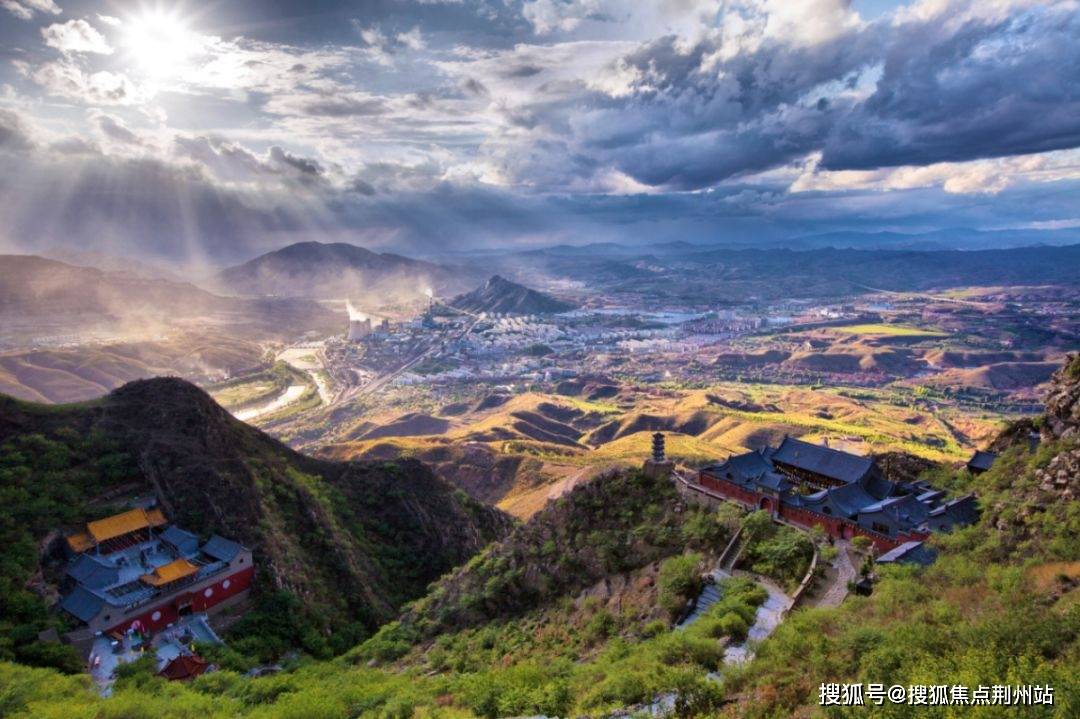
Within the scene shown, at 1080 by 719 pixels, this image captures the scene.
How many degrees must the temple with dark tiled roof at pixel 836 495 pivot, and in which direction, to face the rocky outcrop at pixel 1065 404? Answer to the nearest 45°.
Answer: approximately 135° to its left

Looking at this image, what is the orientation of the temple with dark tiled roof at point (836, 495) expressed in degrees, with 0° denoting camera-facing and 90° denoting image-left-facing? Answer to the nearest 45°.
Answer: approximately 45°

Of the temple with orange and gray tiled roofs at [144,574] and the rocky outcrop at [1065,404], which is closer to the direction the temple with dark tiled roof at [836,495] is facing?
the temple with orange and gray tiled roofs

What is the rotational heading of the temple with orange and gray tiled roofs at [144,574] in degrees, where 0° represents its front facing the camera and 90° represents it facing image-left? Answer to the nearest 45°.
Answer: approximately 315°
